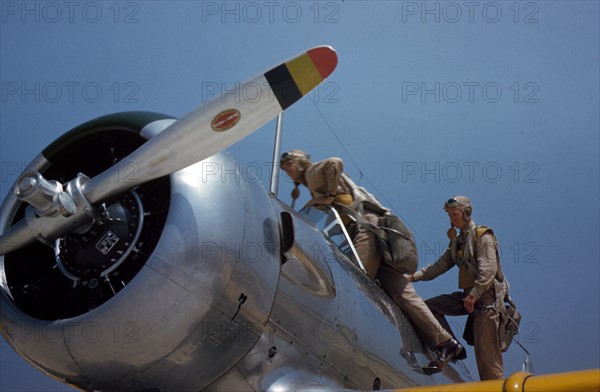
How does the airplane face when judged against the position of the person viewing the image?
facing the viewer and to the left of the viewer

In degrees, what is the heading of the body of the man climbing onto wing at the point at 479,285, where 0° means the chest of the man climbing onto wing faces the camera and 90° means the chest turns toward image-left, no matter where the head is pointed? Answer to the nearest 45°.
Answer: approximately 90°

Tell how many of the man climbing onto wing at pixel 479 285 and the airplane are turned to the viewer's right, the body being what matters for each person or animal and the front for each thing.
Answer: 0
